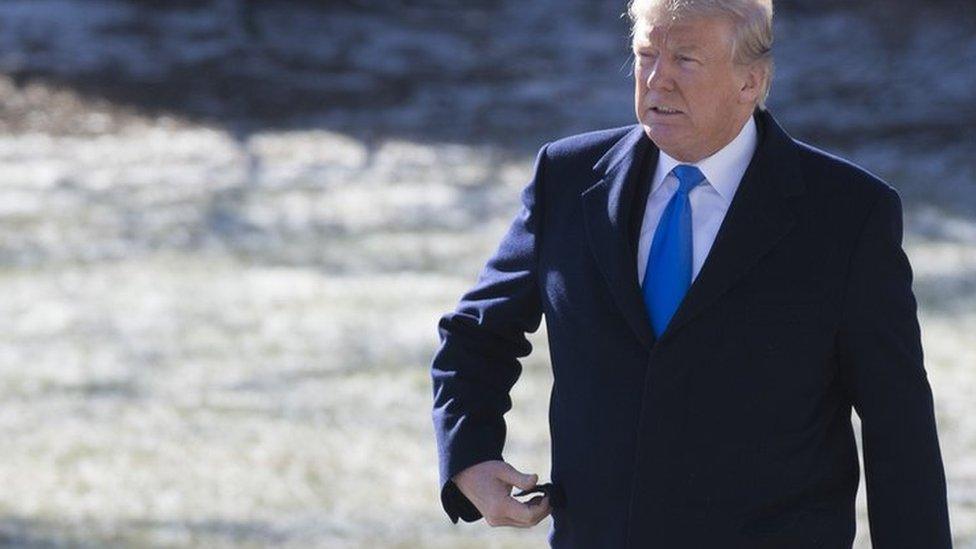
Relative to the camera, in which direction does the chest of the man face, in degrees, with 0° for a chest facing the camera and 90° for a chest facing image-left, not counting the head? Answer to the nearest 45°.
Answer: approximately 45°

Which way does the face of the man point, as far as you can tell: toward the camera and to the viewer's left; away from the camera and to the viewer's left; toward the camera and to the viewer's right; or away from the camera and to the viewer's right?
toward the camera and to the viewer's left
